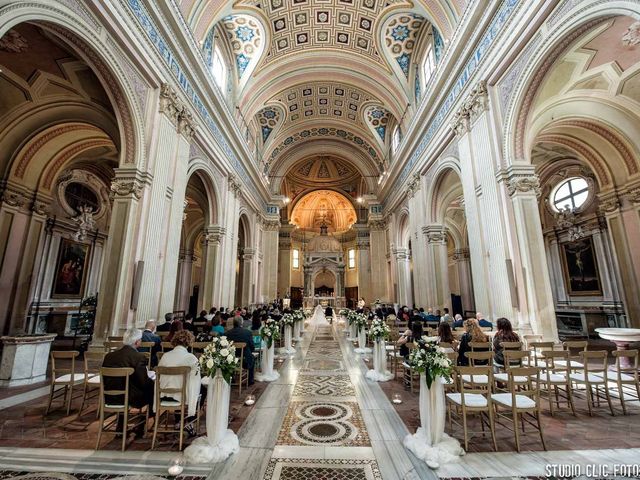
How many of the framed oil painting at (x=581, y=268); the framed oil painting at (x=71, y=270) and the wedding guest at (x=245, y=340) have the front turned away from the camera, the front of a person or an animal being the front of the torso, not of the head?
1

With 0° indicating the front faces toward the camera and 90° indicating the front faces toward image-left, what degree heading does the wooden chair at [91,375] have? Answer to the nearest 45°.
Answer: approximately 225°

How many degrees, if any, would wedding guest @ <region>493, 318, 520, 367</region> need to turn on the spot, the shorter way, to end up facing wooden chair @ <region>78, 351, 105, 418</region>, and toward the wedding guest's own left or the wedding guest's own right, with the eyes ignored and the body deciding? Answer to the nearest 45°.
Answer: approximately 90° to the wedding guest's own left

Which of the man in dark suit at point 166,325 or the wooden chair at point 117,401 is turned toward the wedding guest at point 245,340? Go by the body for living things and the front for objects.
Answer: the wooden chair

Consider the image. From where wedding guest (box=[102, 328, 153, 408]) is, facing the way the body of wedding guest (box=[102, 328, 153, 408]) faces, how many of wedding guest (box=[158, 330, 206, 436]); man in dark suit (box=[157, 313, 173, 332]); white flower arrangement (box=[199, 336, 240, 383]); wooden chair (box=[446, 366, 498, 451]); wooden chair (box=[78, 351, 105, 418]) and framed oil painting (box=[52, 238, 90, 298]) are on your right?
3

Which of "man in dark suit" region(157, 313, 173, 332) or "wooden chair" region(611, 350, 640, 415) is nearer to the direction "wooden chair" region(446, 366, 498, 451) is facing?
the man in dark suit

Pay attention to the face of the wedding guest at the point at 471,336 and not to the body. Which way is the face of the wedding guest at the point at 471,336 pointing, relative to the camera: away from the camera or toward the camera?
away from the camera

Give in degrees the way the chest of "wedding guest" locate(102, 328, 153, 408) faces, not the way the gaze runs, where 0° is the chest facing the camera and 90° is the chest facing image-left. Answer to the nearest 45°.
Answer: approximately 225°

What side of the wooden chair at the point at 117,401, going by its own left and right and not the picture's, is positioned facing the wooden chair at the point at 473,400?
right

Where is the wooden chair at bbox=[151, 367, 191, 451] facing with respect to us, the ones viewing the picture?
facing away from the viewer and to the right of the viewer

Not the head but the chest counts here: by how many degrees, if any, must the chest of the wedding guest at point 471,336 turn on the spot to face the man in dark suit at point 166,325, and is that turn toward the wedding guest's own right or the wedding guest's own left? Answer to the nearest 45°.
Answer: approximately 45° to the wedding guest's own left

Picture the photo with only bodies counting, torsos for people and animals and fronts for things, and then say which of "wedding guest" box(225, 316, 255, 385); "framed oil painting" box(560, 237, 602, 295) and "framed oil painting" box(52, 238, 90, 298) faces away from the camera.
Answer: the wedding guest

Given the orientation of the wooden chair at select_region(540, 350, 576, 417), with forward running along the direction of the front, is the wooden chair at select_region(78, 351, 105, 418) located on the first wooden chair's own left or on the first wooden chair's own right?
on the first wooden chair's own left

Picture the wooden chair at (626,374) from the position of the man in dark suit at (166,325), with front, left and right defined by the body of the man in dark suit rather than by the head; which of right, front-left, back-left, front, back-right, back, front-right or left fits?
right

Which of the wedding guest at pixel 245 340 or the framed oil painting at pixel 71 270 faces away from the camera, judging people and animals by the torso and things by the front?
the wedding guest

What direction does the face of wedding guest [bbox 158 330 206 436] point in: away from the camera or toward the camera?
away from the camera
